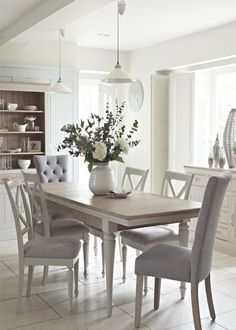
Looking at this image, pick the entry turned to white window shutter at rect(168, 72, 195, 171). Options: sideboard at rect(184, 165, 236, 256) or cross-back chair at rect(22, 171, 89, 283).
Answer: the cross-back chair

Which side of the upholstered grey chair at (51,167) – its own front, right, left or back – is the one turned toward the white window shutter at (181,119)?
left

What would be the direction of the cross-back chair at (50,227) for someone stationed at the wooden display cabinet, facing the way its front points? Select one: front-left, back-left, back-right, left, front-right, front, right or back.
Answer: front

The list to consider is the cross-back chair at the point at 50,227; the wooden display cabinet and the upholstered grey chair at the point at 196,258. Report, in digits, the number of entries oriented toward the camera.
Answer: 1

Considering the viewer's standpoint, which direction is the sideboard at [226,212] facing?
facing the viewer and to the left of the viewer

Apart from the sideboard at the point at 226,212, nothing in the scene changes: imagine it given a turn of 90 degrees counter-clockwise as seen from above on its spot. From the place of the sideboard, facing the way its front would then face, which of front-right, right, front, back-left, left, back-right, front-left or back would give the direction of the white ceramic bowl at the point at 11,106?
back-right

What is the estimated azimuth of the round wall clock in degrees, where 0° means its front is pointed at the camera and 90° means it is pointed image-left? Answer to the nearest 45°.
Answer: approximately 45°

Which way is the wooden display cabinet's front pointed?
toward the camera

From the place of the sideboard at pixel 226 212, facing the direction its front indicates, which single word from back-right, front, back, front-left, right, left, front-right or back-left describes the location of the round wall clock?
right

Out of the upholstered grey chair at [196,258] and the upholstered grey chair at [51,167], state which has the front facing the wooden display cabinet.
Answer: the upholstered grey chair at [196,258]

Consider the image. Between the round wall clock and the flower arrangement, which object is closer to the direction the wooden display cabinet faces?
the flower arrangement

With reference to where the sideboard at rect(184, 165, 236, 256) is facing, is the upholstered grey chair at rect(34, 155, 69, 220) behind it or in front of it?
in front

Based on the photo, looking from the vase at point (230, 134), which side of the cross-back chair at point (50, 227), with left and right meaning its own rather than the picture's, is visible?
front

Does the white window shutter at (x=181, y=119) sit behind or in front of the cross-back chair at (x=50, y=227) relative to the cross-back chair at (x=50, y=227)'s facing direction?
in front

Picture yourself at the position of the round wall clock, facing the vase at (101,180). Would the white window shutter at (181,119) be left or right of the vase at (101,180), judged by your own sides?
left

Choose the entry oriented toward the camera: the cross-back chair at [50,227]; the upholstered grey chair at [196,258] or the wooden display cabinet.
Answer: the wooden display cabinet

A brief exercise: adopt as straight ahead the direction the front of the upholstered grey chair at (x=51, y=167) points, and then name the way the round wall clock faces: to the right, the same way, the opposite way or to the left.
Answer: to the right

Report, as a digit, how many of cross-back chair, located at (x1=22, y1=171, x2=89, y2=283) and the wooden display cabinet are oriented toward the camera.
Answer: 1
